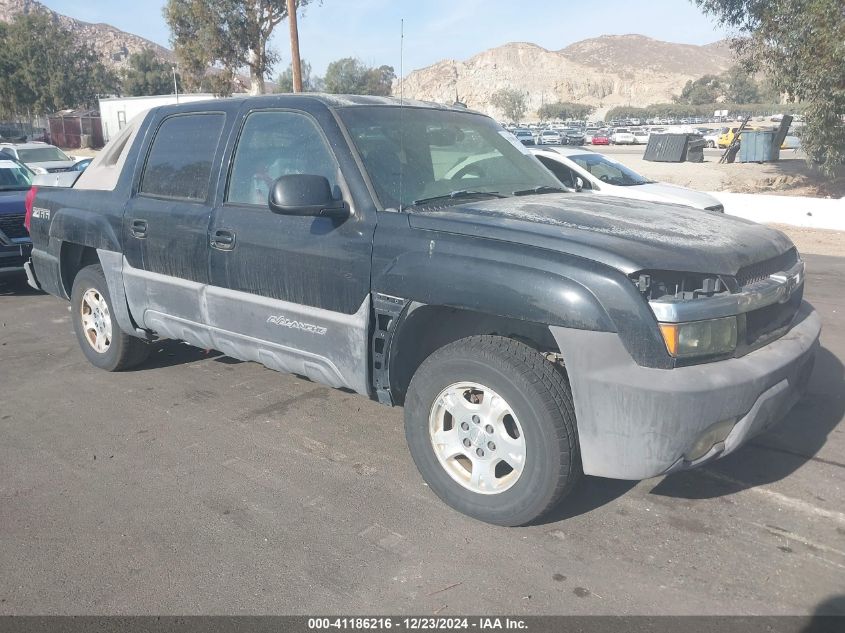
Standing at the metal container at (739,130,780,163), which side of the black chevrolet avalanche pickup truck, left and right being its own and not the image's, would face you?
left

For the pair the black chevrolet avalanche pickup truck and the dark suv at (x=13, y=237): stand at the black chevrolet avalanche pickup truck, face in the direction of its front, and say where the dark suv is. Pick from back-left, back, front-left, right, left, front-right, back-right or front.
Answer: back

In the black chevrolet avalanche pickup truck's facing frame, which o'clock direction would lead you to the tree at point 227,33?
The tree is roughly at 7 o'clock from the black chevrolet avalanche pickup truck.

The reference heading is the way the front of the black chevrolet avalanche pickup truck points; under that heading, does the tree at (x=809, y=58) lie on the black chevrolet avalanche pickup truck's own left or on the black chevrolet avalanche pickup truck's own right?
on the black chevrolet avalanche pickup truck's own left

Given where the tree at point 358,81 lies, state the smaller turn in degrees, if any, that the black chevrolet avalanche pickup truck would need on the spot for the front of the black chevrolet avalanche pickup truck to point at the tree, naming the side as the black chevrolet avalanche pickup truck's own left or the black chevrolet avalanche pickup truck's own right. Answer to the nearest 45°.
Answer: approximately 135° to the black chevrolet avalanche pickup truck's own left

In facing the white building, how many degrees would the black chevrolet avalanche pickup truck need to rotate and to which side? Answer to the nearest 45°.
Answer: approximately 180°

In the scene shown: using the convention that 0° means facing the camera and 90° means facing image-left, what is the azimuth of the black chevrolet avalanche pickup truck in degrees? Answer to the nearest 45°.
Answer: approximately 315°
